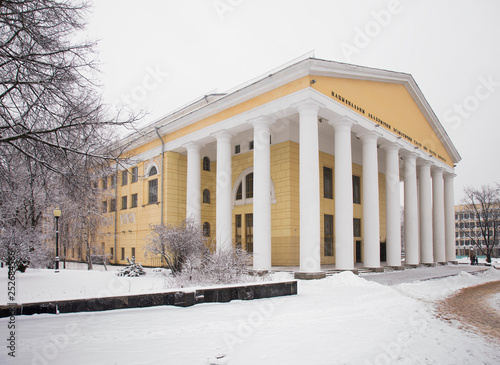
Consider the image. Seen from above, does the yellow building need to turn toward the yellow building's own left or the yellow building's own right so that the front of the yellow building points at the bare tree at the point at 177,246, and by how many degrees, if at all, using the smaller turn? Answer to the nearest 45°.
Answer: approximately 90° to the yellow building's own right

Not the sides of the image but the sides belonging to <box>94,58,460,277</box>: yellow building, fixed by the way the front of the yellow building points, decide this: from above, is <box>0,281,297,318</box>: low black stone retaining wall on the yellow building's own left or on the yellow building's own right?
on the yellow building's own right

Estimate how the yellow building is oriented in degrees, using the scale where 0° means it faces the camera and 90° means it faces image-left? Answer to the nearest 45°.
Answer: approximately 315°
